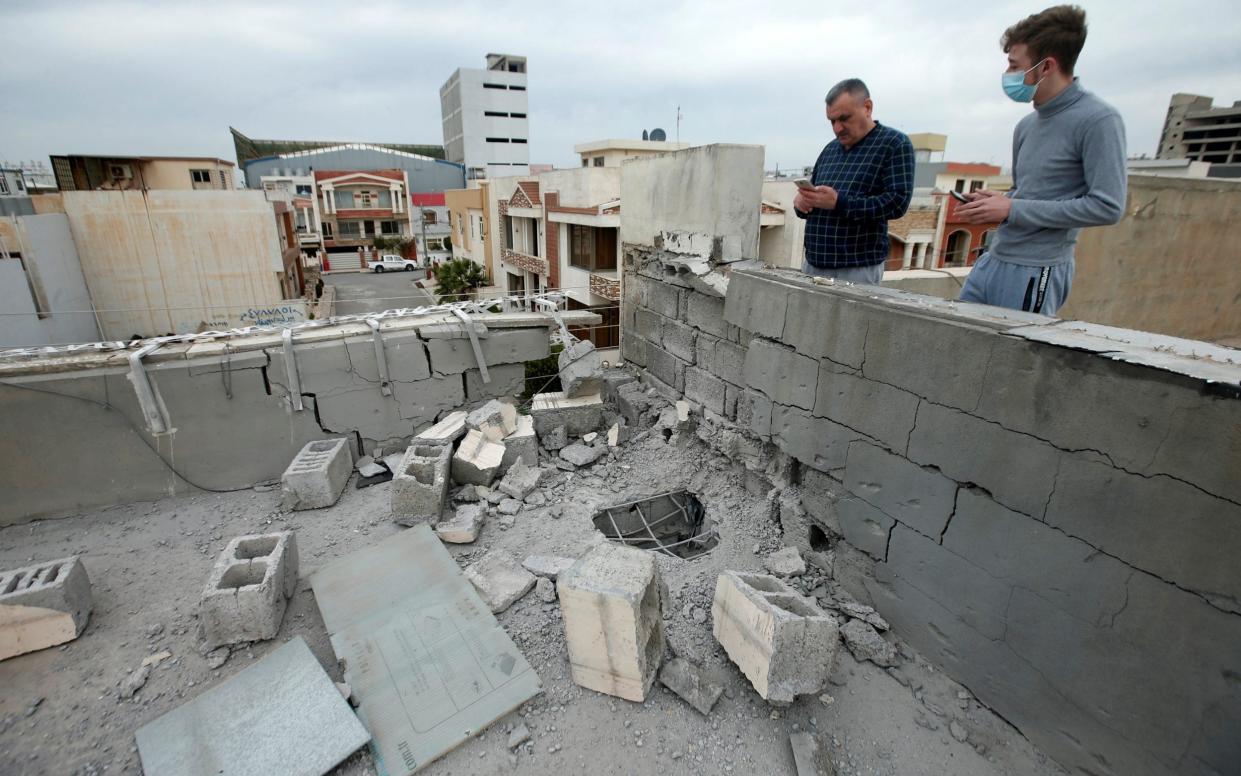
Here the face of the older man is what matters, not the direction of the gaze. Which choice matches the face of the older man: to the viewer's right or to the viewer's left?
to the viewer's left

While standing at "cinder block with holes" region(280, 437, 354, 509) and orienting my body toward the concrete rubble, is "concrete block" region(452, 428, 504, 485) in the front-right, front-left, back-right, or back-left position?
front-left

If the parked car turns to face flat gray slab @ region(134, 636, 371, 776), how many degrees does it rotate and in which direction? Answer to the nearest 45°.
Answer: approximately 90° to its right

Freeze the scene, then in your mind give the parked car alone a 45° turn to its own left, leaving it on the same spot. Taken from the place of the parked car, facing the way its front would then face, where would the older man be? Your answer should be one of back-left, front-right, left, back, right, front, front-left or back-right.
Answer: back-right

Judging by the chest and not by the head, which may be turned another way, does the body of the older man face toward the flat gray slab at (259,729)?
yes

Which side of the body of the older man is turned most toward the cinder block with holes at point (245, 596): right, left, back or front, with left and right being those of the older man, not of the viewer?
front

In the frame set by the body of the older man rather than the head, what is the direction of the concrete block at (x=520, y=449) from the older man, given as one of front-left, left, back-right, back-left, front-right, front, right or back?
front-right

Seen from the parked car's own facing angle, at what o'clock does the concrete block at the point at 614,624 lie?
The concrete block is roughly at 3 o'clock from the parked car.

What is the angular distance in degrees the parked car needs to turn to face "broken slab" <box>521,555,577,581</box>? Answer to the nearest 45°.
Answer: approximately 90° to its right

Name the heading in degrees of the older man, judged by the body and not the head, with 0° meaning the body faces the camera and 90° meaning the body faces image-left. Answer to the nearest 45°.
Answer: approximately 45°

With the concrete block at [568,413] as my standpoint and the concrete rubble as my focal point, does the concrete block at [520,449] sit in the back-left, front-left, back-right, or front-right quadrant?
front-right
